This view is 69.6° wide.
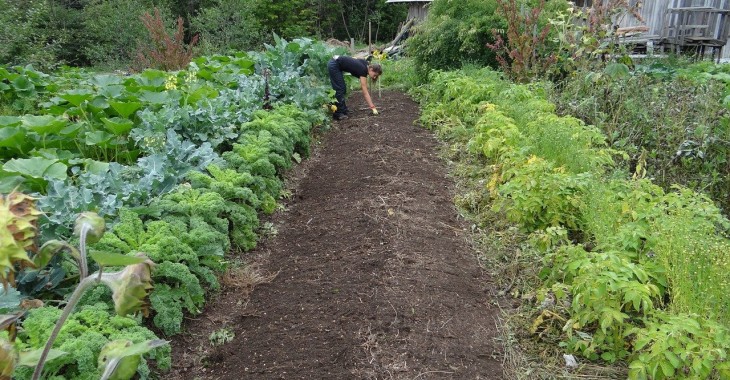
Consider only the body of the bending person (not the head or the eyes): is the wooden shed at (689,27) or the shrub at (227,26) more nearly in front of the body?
the wooden shed

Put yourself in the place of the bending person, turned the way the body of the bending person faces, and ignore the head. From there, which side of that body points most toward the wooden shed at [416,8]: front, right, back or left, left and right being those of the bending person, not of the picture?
left

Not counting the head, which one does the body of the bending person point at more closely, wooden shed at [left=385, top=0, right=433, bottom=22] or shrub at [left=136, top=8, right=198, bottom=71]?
the wooden shed

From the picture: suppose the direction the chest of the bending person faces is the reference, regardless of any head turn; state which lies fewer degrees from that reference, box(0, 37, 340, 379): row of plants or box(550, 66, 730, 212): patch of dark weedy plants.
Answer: the patch of dark weedy plants

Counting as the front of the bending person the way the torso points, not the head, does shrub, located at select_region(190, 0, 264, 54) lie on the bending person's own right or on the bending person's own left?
on the bending person's own left

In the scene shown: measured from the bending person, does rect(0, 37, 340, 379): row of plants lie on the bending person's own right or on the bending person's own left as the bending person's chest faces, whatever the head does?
on the bending person's own right

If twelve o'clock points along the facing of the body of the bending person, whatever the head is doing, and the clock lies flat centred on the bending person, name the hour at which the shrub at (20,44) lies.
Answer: The shrub is roughly at 7 o'clock from the bending person.

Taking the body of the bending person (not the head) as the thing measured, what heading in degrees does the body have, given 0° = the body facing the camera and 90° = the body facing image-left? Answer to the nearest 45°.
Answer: approximately 270°

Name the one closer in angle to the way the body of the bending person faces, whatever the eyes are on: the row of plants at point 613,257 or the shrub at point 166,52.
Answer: the row of plants

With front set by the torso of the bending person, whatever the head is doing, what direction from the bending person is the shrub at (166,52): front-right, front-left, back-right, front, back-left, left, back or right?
back-left

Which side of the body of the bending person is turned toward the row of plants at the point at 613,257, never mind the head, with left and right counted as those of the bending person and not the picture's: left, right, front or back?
right
